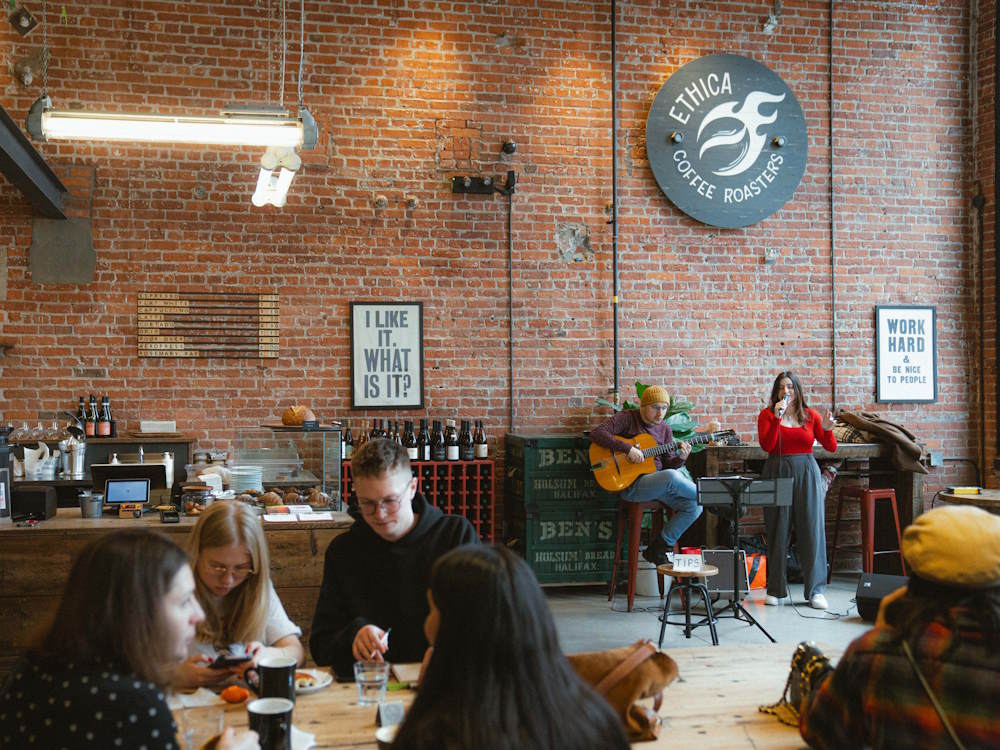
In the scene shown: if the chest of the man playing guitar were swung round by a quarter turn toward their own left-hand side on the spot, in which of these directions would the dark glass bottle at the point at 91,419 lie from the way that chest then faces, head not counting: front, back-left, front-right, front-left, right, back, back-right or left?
back-left

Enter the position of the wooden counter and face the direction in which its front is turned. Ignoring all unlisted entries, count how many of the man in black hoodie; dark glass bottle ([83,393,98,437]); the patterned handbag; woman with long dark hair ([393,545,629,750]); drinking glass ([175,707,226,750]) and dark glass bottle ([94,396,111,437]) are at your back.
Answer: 2

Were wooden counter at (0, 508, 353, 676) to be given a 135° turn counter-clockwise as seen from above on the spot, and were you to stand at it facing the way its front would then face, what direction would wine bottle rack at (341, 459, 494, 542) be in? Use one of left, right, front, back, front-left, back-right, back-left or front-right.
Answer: front

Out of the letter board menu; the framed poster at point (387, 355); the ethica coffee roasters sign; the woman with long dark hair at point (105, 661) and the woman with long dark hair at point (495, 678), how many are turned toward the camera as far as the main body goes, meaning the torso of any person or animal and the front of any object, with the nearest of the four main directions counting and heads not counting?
3
